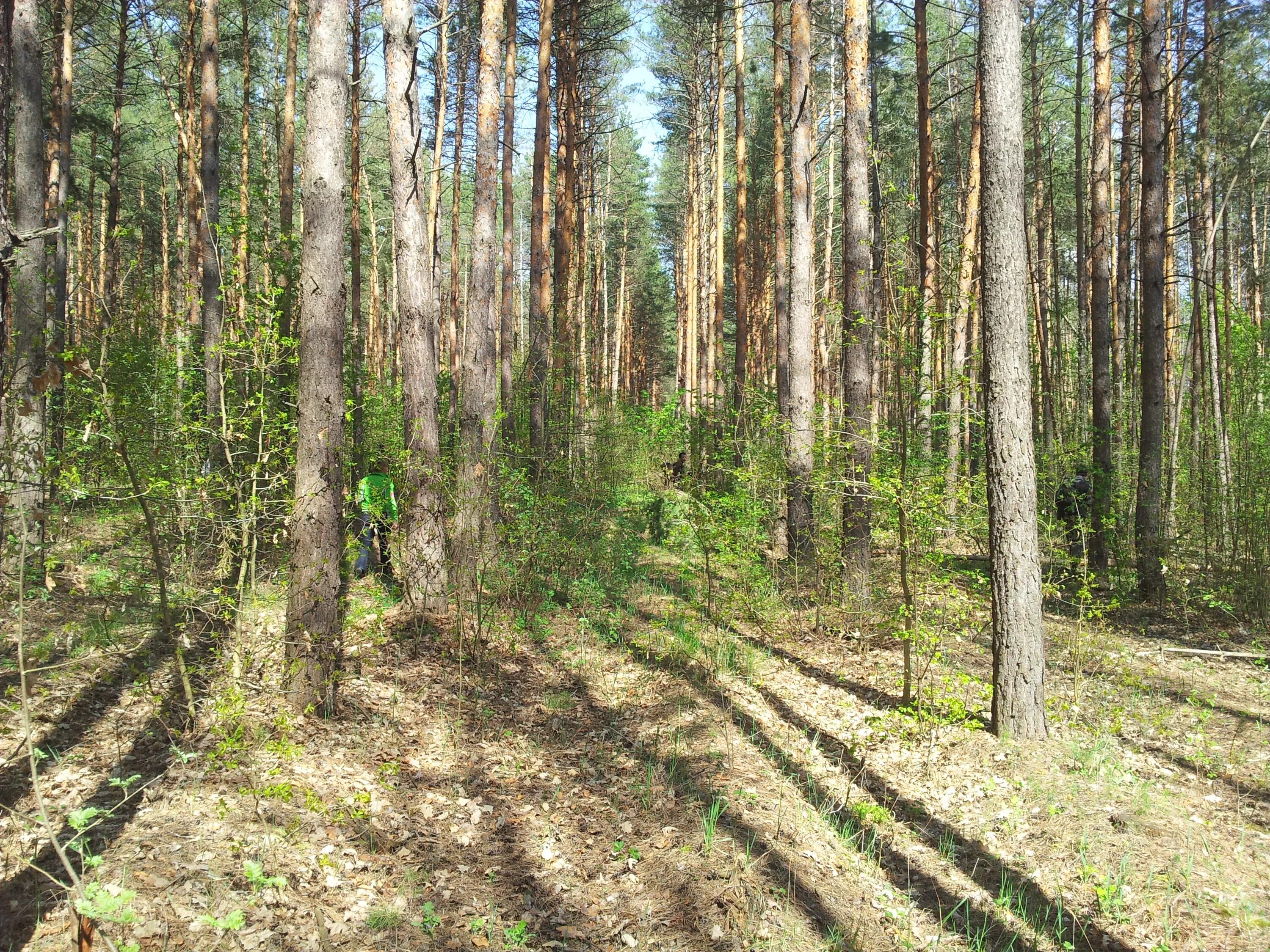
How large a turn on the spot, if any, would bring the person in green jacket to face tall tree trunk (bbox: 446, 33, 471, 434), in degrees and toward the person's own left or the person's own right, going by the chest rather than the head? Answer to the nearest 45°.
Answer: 0° — they already face it

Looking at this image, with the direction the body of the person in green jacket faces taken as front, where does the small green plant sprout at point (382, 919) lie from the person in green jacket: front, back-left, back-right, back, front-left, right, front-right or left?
back

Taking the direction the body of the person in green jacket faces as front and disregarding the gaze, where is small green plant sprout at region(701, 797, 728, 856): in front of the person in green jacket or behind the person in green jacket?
behind

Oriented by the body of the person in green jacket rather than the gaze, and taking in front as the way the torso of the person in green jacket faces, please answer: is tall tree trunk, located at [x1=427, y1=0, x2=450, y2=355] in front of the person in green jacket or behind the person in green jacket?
in front

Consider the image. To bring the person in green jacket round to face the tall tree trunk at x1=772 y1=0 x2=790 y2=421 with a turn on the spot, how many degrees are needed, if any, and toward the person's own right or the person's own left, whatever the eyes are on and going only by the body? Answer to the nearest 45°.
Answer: approximately 45° to the person's own right

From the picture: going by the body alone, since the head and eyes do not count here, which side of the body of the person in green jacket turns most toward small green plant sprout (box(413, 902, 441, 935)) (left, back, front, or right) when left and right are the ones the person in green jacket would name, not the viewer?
back

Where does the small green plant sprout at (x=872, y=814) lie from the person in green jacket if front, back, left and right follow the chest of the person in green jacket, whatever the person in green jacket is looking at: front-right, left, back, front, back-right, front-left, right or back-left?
back-right

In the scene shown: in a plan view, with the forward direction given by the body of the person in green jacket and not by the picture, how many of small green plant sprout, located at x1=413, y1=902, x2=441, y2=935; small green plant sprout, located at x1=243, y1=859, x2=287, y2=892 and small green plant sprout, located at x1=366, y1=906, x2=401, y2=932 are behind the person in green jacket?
3

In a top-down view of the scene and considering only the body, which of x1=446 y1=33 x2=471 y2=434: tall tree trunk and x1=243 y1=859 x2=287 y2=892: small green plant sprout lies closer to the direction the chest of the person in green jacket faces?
the tall tree trunk

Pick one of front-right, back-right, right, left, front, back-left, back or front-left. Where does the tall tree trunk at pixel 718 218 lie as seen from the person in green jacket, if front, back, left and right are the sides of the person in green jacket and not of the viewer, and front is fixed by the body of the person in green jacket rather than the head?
front-right

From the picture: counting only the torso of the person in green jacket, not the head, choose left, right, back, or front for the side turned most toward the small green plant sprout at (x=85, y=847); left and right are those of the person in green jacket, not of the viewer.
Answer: back

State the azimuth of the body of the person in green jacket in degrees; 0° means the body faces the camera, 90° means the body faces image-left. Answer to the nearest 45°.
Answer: approximately 180°

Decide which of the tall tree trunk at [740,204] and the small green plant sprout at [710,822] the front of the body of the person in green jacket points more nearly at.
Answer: the tall tree trunk

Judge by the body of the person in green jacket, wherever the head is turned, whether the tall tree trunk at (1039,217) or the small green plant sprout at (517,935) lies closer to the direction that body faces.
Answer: the tall tree trunk
